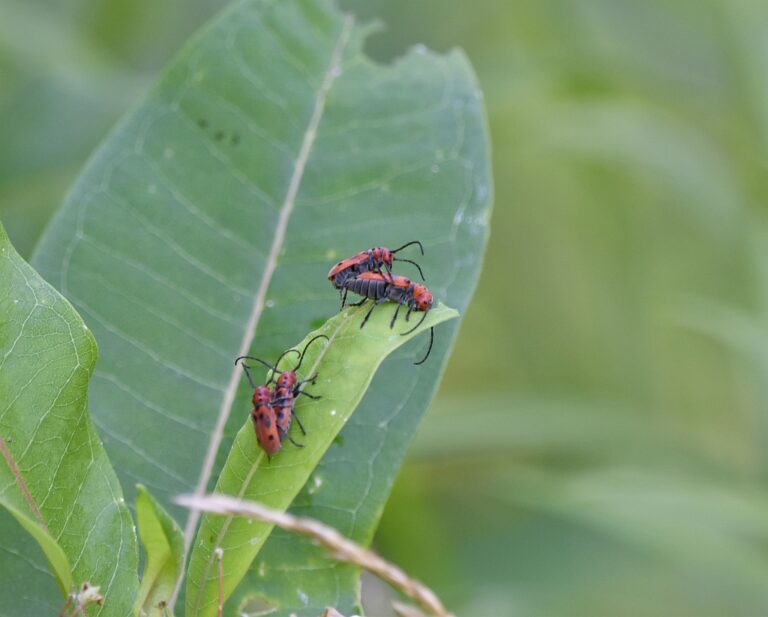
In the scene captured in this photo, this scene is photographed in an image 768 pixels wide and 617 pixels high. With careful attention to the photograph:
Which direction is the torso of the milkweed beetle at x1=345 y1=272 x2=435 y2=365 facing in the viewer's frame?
to the viewer's right

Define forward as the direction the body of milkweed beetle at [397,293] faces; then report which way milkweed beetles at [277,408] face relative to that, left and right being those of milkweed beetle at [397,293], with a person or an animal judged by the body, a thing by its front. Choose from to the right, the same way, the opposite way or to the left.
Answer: to the left

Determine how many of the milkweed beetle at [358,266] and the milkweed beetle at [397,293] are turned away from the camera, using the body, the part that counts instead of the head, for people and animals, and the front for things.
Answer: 0

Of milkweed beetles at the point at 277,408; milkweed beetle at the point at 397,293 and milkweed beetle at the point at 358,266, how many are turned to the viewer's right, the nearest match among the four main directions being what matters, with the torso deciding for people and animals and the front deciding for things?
2

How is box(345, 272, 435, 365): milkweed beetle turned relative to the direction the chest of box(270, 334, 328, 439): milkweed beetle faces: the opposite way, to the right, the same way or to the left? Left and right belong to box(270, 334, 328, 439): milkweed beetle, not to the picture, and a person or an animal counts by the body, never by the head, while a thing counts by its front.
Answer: to the right

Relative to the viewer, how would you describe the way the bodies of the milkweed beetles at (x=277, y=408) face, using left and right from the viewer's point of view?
facing away from the viewer

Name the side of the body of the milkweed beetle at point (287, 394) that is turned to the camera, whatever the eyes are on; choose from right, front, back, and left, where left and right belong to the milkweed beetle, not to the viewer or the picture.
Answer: back

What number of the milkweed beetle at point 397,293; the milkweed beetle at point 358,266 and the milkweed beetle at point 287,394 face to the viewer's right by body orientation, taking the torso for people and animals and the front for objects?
2

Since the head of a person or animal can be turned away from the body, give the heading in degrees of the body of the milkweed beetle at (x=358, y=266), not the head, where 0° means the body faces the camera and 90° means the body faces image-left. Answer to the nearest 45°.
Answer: approximately 270°
